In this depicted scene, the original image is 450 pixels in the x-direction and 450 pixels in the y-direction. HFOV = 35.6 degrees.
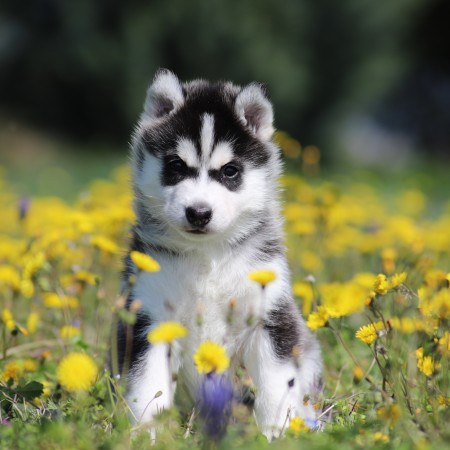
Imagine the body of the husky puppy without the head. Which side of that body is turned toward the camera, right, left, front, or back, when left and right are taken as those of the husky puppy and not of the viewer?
front

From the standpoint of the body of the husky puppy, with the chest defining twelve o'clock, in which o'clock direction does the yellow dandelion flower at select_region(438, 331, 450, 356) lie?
The yellow dandelion flower is roughly at 8 o'clock from the husky puppy.

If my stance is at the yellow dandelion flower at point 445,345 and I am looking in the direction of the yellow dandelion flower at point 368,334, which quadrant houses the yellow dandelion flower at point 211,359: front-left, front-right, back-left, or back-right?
front-left

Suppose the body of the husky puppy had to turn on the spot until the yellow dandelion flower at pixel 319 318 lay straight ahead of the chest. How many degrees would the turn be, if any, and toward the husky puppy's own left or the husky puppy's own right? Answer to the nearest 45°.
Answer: approximately 45° to the husky puppy's own left

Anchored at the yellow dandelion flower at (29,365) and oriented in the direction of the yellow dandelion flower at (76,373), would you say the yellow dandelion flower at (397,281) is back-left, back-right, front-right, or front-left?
front-left

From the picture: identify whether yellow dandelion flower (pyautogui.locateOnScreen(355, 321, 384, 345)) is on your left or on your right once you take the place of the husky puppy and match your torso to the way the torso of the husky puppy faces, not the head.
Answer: on your left

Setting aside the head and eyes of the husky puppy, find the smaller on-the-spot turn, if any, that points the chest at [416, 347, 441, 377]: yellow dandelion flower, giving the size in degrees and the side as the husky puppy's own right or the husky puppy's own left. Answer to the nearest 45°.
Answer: approximately 45° to the husky puppy's own left
